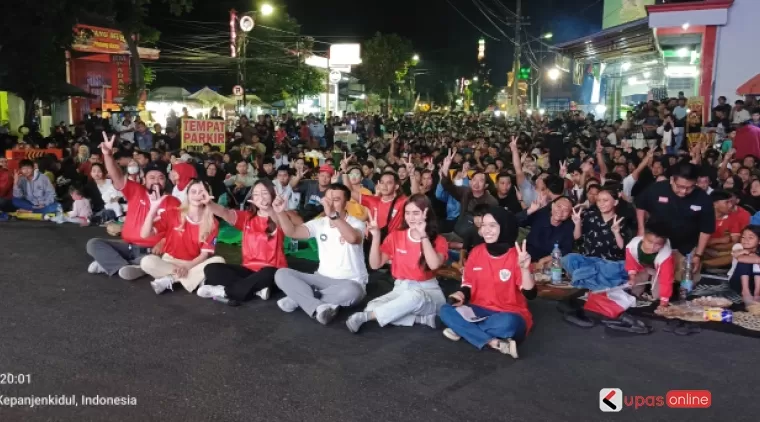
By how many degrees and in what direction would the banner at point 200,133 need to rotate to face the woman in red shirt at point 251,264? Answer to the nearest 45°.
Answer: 0° — it already faces them

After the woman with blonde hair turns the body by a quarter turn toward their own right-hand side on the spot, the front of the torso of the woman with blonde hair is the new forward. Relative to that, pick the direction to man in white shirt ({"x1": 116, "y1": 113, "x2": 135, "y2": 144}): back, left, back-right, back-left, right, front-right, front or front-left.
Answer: right

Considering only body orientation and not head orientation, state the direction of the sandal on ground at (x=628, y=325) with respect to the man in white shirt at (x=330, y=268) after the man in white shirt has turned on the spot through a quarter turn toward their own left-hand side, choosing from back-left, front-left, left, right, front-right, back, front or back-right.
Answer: front-left

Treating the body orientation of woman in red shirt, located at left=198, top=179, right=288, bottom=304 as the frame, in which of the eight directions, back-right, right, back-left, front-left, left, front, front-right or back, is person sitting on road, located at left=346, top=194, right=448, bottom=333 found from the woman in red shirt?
left

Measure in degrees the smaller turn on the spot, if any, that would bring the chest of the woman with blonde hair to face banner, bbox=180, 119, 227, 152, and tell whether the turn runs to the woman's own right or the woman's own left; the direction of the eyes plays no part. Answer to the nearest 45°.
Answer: approximately 180°

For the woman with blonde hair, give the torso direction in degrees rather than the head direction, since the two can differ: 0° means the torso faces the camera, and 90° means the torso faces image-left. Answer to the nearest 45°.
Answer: approximately 0°

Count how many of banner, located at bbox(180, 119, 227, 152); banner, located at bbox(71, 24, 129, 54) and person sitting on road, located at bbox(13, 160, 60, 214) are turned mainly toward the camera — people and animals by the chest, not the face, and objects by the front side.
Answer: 3

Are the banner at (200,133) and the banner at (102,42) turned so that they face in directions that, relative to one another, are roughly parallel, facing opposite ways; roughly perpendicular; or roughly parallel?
roughly parallel

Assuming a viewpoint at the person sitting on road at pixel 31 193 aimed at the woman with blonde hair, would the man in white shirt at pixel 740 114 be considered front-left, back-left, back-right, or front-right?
front-left

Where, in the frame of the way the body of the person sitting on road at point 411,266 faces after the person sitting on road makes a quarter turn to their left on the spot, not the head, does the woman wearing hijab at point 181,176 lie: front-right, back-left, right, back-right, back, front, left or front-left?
back

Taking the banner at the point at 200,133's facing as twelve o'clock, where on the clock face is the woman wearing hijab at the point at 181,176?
The woman wearing hijab is roughly at 12 o'clock from the banner.

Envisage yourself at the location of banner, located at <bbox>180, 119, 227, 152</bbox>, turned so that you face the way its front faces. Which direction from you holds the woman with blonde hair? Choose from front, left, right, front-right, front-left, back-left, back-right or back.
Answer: front

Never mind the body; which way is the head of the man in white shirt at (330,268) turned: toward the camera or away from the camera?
toward the camera

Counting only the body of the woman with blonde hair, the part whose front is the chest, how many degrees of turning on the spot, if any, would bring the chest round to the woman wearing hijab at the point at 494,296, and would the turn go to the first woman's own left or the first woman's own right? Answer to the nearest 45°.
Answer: approximately 45° to the first woman's own left

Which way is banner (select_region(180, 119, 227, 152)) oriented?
toward the camera

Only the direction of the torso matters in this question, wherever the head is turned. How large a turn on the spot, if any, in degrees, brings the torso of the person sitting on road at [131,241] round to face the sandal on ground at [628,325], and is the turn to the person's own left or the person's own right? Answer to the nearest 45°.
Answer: approximately 90° to the person's own left

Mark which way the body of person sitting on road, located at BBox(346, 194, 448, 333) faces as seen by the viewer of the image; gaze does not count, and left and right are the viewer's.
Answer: facing the viewer and to the left of the viewer
